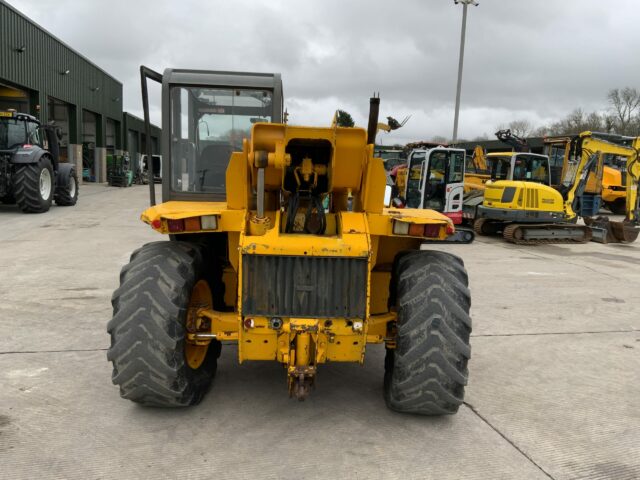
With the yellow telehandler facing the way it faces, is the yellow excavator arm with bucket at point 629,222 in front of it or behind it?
in front

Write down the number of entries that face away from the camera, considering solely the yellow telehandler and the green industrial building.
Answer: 1

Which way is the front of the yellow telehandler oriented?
away from the camera

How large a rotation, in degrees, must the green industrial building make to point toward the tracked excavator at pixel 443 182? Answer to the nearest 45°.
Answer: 0° — it already faces it

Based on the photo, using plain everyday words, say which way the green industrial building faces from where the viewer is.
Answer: facing the viewer and to the right of the viewer

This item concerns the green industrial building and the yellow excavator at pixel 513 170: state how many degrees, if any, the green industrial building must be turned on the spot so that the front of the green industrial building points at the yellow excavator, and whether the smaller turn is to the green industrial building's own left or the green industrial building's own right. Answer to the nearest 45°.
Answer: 0° — it already faces it

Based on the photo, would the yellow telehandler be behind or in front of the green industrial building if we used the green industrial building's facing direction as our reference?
in front

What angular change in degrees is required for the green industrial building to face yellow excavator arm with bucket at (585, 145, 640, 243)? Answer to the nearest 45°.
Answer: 0° — it already faces it

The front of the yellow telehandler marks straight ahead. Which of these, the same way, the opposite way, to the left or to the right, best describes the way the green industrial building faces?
to the right

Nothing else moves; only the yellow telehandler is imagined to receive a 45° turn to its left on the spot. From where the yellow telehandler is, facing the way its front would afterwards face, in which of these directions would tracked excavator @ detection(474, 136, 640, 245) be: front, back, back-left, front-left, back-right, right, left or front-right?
right
